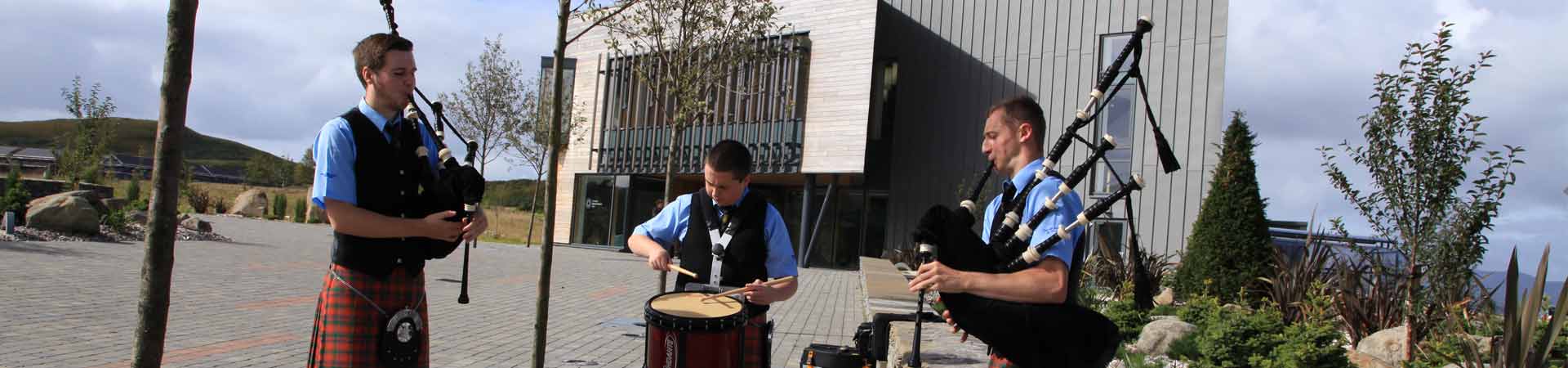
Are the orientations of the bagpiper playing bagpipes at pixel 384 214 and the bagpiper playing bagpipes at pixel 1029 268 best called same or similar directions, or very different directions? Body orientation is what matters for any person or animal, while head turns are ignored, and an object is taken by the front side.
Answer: very different directions

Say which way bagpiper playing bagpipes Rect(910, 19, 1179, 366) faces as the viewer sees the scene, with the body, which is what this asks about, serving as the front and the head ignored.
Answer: to the viewer's left

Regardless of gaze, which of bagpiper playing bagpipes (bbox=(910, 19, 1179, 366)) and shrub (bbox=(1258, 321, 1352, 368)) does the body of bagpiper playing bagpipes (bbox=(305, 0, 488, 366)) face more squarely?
the bagpiper playing bagpipes

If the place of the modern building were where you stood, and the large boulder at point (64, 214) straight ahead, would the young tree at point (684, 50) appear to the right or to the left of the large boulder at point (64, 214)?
left

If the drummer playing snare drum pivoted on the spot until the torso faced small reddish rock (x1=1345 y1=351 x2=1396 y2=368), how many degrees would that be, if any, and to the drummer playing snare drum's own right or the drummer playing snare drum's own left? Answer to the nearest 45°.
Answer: approximately 90° to the drummer playing snare drum's own left
